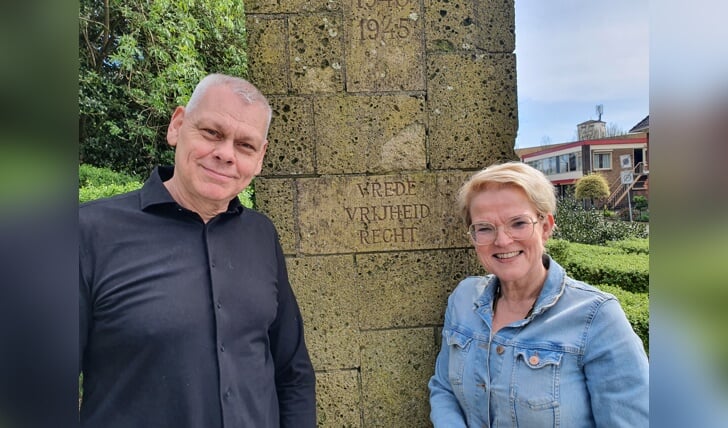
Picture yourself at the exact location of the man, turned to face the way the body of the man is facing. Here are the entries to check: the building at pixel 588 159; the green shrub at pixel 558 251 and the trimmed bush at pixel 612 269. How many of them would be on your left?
3

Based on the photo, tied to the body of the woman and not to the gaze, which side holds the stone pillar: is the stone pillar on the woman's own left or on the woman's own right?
on the woman's own right

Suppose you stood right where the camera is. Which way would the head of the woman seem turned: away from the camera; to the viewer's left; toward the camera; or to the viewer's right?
toward the camera

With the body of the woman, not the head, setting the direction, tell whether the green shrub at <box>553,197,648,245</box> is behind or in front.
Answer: behind

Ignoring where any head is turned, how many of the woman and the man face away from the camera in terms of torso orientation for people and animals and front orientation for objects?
0

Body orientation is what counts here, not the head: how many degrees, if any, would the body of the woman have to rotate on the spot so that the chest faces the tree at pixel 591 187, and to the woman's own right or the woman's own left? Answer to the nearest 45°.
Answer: approximately 135° to the woman's own right

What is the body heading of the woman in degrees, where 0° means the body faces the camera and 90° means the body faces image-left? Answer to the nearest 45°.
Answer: approximately 45°

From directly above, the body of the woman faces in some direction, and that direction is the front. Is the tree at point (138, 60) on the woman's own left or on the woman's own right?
on the woman's own right

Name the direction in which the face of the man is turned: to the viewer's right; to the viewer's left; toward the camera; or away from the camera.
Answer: toward the camera

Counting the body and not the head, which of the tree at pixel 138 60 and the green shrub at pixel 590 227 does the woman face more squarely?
the tree
